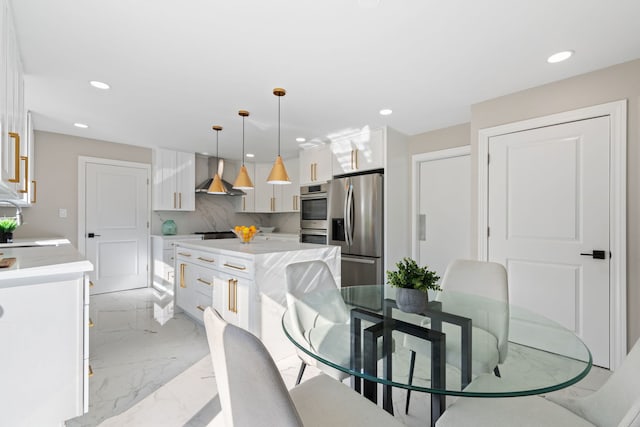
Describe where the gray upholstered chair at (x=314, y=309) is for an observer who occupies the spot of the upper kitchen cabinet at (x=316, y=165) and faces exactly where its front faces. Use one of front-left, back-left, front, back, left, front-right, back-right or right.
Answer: front-left

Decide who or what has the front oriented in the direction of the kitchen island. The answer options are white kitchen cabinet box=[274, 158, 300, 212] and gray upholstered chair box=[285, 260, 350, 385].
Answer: the white kitchen cabinet

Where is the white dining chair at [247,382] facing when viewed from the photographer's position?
facing away from the viewer and to the right of the viewer

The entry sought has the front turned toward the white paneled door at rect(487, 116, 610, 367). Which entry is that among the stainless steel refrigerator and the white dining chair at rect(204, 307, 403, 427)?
the white dining chair

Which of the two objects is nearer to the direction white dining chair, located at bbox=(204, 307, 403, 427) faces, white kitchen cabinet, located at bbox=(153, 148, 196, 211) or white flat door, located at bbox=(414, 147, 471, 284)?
the white flat door

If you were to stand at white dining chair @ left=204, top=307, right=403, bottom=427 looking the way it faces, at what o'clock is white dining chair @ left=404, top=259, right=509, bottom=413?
white dining chair @ left=404, top=259, right=509, bottom=413 is roughly at 12 o'clock from white dining chair @ left=204, top=307, right=403, bottom=427.

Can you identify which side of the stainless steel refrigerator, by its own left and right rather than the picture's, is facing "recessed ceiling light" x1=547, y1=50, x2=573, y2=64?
left

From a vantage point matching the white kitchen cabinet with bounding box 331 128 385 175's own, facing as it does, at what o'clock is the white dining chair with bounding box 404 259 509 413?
The white dining chair is roughly at 10 o'clock from the white kitchen cabinet.

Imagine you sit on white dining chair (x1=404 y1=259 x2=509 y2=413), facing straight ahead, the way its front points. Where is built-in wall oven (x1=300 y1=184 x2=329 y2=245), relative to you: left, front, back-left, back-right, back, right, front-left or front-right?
right

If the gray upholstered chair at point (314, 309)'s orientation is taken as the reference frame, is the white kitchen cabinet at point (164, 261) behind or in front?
behind

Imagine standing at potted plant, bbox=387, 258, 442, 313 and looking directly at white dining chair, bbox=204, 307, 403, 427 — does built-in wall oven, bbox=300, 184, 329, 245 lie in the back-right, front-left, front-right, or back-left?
back-right

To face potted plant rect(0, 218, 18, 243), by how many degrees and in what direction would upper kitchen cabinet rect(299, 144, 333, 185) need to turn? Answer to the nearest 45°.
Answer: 0° — it already faces it

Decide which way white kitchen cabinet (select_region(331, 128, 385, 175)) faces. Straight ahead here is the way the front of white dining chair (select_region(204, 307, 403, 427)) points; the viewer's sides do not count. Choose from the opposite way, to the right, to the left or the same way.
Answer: the opposite way

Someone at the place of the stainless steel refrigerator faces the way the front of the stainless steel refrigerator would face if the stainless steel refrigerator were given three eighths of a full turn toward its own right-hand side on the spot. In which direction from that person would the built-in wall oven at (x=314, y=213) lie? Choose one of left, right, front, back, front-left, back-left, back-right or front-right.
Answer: front-left

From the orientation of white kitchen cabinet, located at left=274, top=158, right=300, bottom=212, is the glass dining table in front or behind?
in front
